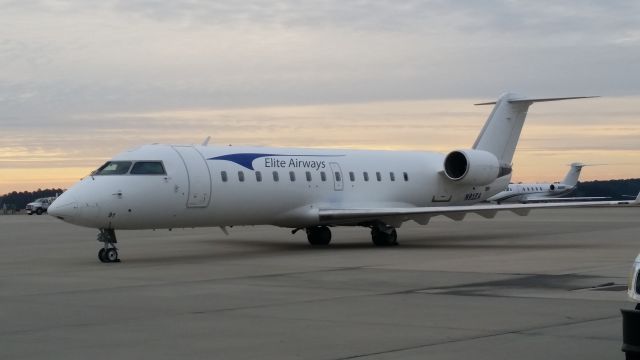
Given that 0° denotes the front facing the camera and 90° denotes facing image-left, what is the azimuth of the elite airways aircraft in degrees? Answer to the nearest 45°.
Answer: approximately 45°
